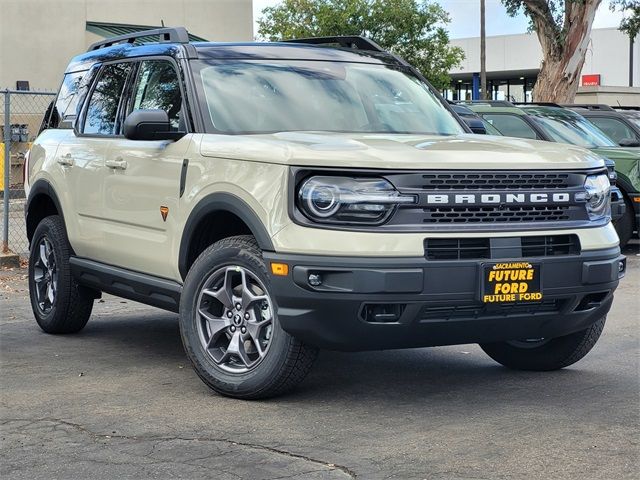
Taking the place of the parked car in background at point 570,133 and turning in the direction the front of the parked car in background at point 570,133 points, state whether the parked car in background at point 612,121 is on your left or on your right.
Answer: on your left

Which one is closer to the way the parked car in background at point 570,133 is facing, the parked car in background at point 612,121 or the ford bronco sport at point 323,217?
the ford bronco sport

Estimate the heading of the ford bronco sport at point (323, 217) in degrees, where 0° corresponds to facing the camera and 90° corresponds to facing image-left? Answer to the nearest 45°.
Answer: approximately 315°

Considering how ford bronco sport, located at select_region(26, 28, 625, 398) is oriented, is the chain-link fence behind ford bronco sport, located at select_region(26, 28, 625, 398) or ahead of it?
behind

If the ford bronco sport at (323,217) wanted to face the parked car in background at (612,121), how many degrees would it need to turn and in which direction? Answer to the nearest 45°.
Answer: approximately 135° to its left

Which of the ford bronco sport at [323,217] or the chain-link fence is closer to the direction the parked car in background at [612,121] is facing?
the ford bronco sport

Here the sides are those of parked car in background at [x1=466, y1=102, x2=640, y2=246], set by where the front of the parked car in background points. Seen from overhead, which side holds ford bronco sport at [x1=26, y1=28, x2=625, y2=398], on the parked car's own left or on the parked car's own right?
on the parked car's own right

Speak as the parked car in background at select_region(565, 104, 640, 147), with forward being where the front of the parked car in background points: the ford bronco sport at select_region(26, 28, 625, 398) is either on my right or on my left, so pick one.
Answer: on my right

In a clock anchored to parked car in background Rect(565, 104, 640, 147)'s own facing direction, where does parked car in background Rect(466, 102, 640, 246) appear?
parked car in background Rect(466, 102, 640, 246) is roughly at 2 o'clock from parked car in background Rect(565, 104, 640, 147).
